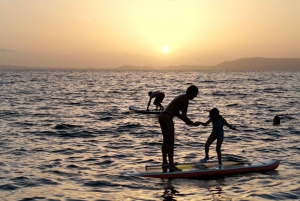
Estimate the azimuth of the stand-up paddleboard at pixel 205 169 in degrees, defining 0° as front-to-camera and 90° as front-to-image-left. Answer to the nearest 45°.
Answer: approximately 270°
